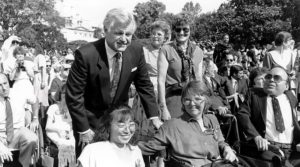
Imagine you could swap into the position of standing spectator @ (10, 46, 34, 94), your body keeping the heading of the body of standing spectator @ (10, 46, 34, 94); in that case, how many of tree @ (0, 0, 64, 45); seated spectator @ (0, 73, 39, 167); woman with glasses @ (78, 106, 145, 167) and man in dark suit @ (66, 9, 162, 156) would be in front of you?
3

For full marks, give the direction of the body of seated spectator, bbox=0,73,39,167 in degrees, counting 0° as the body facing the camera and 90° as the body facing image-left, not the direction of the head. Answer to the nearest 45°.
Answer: approximately 0°

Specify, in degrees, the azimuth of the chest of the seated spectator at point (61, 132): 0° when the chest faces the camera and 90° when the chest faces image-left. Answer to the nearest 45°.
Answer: approximately 315°

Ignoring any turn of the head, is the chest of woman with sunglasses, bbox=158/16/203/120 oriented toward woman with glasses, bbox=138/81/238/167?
yes

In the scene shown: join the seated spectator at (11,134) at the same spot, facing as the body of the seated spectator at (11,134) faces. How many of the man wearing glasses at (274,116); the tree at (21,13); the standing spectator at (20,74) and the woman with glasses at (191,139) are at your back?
2

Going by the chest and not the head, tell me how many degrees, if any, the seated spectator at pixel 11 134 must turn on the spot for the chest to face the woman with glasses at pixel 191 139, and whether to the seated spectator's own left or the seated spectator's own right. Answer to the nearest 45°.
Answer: approximately 45° to the seated spectator's own left
